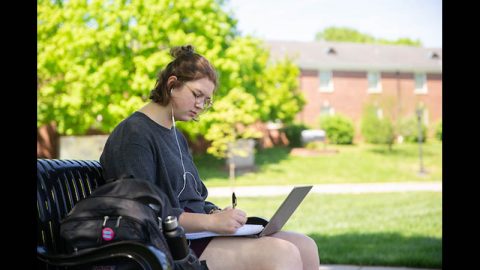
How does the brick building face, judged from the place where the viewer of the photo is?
facing the viewer

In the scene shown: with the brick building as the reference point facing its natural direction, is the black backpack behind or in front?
in front

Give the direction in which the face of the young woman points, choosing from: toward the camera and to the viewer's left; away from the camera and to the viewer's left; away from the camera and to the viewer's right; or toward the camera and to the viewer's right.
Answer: toward the camera and to the viewer's right

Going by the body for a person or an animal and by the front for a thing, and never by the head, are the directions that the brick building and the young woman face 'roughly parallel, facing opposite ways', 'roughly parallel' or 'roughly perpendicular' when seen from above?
roughly perpendicular

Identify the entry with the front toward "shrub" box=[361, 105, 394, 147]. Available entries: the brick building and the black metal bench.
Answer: the brick building

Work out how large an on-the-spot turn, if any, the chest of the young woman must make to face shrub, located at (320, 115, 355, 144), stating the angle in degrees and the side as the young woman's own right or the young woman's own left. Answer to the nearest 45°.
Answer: approximately 90° to the young woman's own left

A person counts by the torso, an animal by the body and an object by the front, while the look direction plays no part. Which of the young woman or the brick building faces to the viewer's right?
the young woman

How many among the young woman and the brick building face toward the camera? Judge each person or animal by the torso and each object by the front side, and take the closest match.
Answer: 1

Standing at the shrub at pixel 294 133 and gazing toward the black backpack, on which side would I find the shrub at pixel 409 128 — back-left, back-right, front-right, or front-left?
back-left

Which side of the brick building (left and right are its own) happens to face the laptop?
front

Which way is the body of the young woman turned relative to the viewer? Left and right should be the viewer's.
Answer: facing to the right of the viewer

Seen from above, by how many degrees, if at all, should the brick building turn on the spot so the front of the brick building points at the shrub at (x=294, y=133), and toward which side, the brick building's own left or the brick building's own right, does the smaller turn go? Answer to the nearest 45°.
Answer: approximately 45° to the brick building's own right

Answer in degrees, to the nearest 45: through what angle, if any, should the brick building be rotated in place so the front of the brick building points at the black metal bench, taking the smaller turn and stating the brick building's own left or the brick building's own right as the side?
0° — it already faces it

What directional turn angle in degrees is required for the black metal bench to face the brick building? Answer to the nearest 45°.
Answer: approximately 90° to its left

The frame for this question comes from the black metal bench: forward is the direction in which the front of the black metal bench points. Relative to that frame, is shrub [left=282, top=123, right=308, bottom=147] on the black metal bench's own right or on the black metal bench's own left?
on the black metal bench's own left
